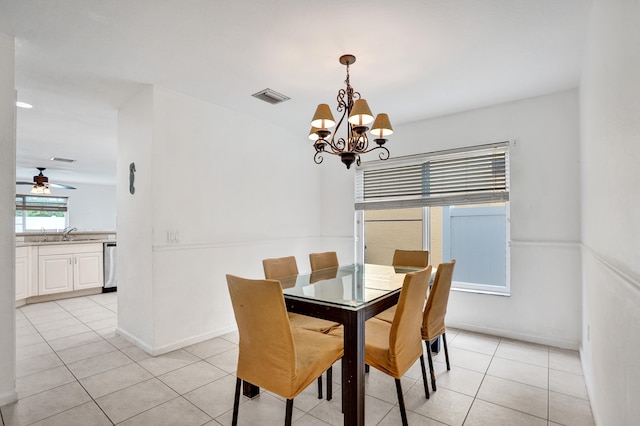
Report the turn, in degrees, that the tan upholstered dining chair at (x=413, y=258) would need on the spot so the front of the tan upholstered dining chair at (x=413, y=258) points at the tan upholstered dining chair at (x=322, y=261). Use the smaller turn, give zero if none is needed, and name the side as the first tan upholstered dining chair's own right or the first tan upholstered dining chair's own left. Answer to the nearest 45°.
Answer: approximately 45° to the first tan upholstered dining chair's own right

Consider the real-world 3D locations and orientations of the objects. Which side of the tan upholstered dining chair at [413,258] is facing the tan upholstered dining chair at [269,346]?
front

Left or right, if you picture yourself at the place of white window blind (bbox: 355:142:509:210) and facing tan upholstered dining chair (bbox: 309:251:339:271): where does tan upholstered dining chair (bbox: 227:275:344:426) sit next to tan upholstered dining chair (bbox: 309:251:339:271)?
left

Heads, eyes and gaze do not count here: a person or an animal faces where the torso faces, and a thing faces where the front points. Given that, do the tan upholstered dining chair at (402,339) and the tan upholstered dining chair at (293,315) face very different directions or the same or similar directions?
very different directions

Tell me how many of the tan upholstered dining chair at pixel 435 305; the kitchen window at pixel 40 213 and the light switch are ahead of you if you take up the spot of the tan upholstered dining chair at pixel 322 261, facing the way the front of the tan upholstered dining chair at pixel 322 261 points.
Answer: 1

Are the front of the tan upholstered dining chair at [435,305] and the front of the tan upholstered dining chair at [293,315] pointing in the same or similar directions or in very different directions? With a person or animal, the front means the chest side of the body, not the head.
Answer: very different directions

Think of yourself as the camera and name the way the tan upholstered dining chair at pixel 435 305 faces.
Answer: facing away from the viewer and to the left of the viewer

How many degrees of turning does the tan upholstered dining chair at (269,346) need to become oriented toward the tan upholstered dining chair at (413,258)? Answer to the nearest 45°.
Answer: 0° — it already faces it

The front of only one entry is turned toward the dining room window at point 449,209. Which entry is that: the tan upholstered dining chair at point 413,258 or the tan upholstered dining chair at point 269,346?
the tan upholstered dining chair at point 269,346

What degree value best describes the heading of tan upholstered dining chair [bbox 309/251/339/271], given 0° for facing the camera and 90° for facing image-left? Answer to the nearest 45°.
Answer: approximately 315°

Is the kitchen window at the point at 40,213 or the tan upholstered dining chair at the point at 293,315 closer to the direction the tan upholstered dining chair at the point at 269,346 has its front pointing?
the tan upholstered dining chair

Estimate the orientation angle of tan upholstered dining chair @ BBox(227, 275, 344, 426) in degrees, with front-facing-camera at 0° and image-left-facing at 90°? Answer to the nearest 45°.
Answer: approximately 225°

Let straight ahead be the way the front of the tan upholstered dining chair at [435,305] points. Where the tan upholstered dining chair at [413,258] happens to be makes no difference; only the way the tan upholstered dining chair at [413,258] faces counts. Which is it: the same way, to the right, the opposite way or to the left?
to the left

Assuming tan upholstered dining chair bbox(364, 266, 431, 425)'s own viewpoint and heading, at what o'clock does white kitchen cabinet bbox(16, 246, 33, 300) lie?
The white kitchen cabinet is roughly at 11 o'clock from the tan upholstered dining chair.
